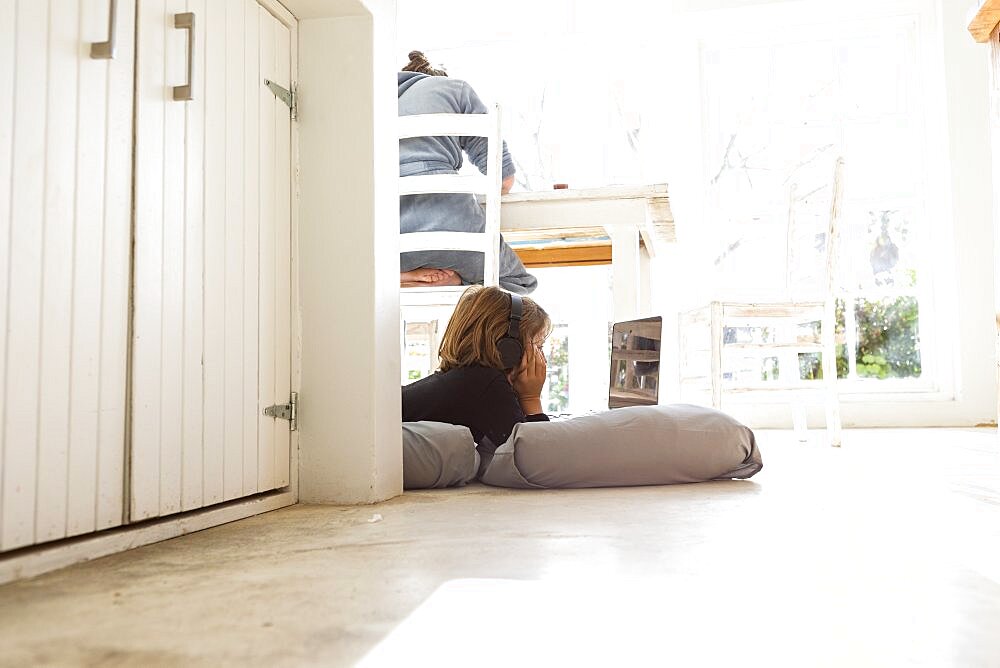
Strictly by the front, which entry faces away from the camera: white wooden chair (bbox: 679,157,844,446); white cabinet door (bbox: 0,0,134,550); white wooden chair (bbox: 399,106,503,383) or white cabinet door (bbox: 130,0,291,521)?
white wooden chair (bbox: 399,106,503,383)

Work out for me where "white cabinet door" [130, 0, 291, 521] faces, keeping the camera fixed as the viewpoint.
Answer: facing the viewer and to the right of the viewer

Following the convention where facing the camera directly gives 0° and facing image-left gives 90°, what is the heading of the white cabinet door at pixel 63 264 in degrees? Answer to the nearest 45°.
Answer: approximately 315°

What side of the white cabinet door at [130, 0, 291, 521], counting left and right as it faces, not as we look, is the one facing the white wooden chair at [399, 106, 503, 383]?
left

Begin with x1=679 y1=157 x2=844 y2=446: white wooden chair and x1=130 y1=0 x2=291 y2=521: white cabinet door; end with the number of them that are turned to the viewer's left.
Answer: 1

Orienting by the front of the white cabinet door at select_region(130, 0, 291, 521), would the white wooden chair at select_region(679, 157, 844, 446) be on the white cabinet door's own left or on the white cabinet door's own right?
on the white cabinet door's own left

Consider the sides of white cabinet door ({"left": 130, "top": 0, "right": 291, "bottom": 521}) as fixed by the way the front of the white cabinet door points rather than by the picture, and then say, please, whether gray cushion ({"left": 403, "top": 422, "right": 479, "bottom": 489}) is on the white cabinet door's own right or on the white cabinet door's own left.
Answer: on the white cabinet door's own left

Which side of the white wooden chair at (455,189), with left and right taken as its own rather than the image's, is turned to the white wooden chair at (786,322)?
right

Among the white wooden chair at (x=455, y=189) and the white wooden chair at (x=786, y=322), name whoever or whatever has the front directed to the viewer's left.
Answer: the white wooden chair at (x=786, y=322)

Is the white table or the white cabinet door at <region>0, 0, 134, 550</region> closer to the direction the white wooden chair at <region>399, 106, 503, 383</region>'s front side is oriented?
the white table

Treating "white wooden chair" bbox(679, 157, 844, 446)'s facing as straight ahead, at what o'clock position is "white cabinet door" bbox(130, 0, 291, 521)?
The white cabinet door is roughly at 10 o'clock from the white wooden chair.

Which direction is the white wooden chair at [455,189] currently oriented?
away from the camera

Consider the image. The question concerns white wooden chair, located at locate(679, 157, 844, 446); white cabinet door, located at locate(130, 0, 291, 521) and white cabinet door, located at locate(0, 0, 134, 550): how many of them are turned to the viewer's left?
1

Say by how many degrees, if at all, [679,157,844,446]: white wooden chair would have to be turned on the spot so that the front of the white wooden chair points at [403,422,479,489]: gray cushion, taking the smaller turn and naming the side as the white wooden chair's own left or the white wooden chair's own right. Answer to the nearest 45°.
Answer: approximately 45° to the white wooden chair's own left

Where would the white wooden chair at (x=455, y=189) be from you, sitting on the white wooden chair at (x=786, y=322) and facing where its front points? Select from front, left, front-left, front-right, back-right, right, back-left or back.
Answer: front-left

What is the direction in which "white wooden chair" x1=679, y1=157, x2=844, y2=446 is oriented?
to the viewer's left

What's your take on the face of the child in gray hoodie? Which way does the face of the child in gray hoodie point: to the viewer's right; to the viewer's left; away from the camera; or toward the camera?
away from the camera
